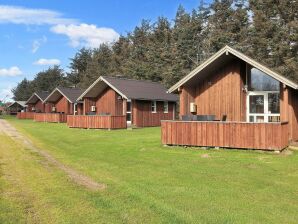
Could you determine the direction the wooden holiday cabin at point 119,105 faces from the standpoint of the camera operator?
facing the viewer and to the left of the viewer

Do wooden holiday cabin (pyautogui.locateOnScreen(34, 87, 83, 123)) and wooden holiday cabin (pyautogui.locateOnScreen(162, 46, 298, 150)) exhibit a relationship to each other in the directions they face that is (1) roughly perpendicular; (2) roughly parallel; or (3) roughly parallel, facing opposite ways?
roughly parallel

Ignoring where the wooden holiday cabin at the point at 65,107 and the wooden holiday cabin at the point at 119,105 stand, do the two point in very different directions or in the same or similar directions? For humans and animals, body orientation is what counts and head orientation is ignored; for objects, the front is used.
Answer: same or similar directions

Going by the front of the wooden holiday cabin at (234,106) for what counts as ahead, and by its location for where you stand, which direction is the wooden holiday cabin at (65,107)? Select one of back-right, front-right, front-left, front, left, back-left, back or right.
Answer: back-right

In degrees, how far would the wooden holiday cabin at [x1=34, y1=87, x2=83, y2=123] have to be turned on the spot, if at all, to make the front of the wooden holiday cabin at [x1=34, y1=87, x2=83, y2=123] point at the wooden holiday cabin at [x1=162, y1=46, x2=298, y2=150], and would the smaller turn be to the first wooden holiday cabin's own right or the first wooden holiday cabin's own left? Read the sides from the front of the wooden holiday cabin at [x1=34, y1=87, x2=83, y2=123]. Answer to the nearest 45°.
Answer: approximately 45° to the first wooden holiday cabin's own left

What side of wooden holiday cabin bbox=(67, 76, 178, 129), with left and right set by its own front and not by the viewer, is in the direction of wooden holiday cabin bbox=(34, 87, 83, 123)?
right

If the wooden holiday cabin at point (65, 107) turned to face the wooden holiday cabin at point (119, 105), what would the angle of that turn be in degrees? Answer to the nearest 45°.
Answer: approximately 45° to its left

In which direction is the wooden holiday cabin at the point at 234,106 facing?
toward the camera

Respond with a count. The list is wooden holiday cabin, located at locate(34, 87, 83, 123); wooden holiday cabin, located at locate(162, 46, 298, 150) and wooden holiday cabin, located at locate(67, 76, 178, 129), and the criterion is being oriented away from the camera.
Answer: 0

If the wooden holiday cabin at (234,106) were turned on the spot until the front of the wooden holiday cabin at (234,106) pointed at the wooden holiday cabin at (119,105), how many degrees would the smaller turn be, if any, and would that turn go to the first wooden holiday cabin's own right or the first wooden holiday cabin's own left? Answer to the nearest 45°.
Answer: approximately 135° to the first wooden holiday cabin's own right
